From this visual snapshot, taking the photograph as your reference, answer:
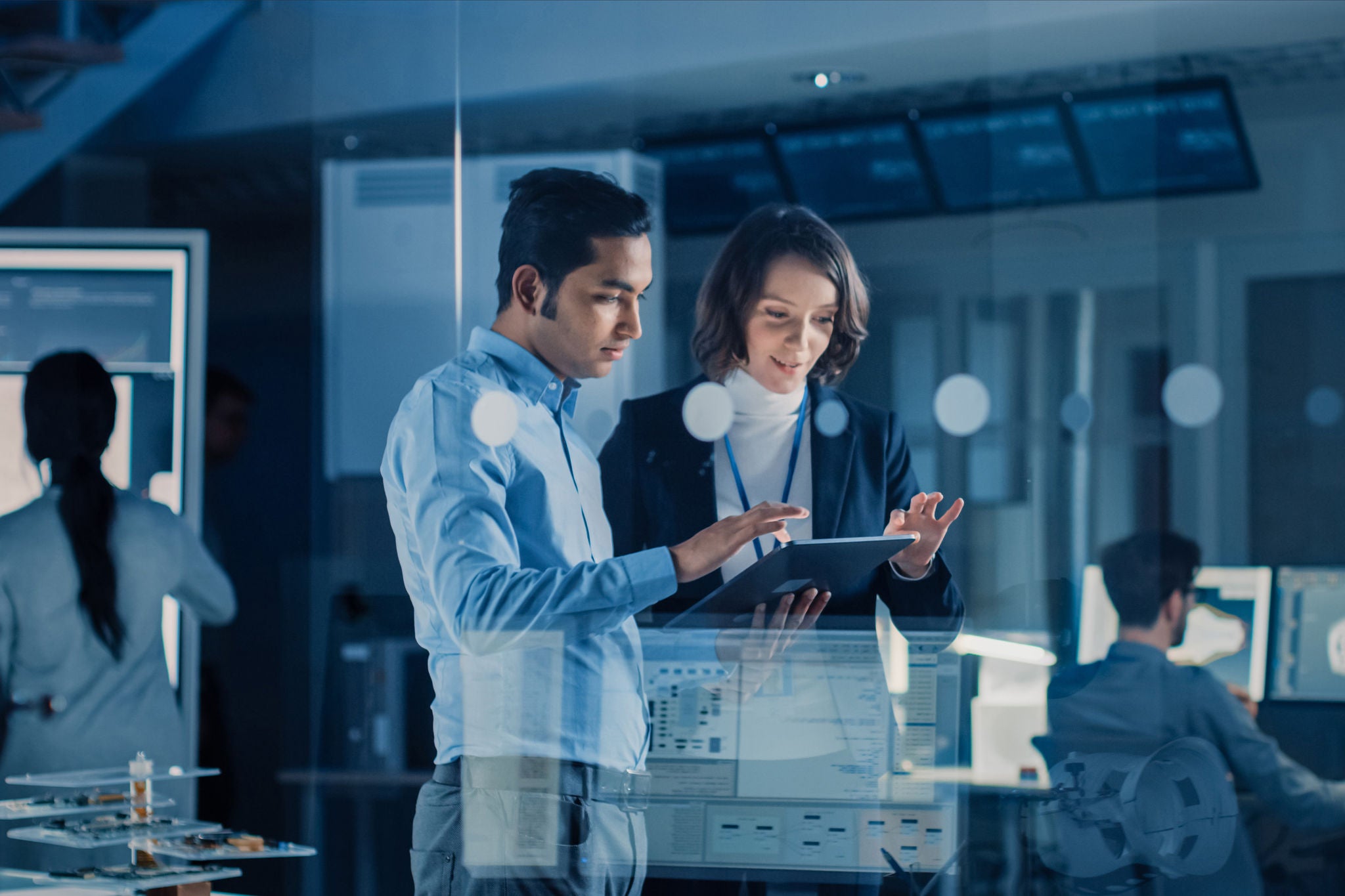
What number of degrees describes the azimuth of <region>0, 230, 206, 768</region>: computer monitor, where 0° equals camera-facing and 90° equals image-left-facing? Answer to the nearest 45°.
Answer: approximately 0°

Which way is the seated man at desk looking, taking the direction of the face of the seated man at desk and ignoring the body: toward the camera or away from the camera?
away from the camera

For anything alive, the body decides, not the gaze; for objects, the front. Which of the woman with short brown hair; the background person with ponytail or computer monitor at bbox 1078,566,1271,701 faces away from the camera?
the background person with ponytail

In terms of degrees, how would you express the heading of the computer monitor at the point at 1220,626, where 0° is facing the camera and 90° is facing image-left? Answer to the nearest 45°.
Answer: approximately 0°

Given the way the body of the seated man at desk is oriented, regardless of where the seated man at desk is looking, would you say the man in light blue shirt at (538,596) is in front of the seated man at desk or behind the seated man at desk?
behind

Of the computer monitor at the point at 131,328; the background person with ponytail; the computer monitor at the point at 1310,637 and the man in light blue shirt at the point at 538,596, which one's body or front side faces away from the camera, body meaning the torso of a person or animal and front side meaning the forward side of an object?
the background person with ponytail

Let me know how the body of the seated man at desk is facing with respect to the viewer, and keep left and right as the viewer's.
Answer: facing away from the viewer and to the right of the viewer

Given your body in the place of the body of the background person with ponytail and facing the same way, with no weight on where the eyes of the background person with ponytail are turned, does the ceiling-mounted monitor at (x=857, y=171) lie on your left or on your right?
on your right

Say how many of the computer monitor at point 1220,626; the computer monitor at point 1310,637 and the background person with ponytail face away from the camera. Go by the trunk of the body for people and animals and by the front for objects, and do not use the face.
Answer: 1

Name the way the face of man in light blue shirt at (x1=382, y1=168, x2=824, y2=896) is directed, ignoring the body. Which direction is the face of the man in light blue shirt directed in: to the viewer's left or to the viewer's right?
to the viewer's right

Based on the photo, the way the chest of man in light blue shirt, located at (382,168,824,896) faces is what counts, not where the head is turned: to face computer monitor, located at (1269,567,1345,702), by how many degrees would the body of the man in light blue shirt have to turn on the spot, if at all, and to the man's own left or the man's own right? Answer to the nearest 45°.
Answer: approximately 45° to the man's own left
